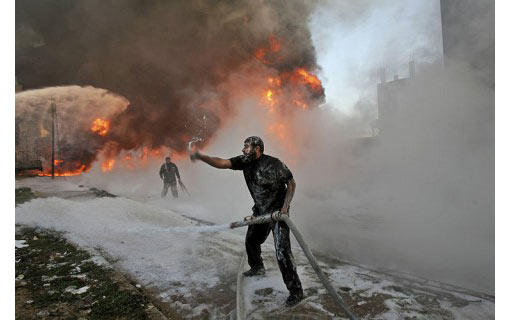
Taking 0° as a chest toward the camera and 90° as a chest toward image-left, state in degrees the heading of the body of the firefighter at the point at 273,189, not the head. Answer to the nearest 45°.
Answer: approximately 45°

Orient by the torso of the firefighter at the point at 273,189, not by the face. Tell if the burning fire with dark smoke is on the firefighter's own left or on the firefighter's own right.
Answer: on the firefighter's own right
